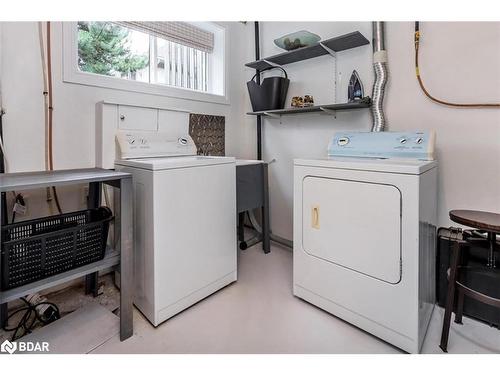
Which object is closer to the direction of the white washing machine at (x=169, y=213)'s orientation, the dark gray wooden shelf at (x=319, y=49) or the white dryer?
the white dryer

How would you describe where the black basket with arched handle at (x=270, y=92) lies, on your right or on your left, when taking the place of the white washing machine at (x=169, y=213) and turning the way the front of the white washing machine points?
on your left

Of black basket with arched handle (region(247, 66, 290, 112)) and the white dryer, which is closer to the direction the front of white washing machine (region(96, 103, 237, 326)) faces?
the white dryer

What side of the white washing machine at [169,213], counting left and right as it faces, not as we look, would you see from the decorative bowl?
left

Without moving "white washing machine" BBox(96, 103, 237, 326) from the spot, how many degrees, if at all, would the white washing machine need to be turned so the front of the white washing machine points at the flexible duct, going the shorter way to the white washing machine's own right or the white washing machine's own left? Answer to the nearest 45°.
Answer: approximately 45° to the white washing machine's own left

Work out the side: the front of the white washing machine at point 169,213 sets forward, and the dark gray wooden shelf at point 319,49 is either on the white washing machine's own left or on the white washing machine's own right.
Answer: on the white washing machine's own left

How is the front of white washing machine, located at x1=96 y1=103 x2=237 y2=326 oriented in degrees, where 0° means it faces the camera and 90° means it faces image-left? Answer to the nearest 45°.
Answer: approximately 315°
